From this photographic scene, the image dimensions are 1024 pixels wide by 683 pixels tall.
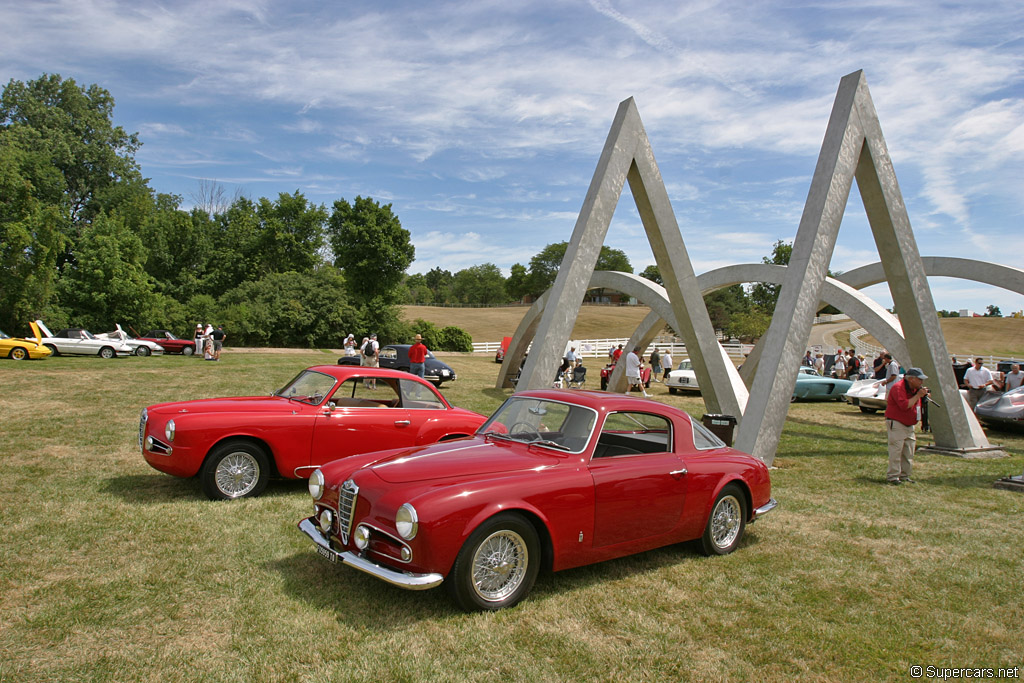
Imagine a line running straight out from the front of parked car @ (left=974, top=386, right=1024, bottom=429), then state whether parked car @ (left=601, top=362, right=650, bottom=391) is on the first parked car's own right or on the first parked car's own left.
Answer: on the first parked car's own right

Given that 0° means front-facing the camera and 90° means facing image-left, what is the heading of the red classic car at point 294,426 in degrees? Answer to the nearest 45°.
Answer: approximately 45°

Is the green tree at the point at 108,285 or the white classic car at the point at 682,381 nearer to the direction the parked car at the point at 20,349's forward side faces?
the white classic car

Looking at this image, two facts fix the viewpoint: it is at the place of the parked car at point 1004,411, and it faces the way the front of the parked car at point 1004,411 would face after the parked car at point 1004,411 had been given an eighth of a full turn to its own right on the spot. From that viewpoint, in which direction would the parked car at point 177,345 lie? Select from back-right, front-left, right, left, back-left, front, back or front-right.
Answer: front

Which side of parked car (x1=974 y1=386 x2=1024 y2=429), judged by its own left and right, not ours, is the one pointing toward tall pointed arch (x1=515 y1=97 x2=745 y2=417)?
front

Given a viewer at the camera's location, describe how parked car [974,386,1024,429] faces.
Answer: facing the viewer and to the left of the viewer

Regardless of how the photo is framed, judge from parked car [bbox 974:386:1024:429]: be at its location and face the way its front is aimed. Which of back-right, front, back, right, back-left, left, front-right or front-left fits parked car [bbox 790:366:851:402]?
right

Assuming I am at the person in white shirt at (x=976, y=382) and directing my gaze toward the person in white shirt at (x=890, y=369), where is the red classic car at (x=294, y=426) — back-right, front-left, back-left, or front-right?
front-left
